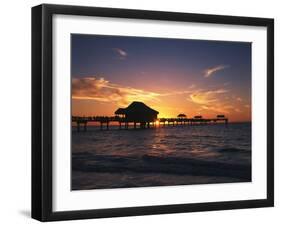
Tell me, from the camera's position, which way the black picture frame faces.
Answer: facing the viewer and to the right of the viewer
